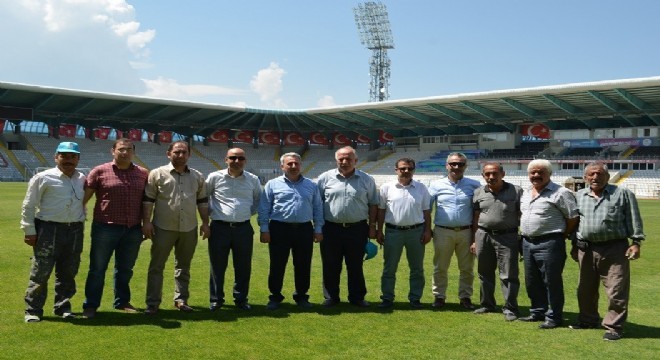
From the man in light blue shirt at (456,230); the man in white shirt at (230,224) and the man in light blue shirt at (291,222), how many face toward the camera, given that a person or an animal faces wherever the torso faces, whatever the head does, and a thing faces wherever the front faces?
3

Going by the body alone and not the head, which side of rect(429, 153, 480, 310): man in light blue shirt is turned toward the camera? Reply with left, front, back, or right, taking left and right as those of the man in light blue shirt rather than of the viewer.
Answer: front

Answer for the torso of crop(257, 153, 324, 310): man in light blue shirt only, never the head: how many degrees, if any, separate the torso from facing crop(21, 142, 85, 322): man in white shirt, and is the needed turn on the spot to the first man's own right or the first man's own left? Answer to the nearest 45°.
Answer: approximately 90° to the first man's own right

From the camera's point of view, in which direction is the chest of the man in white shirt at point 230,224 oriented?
toward the camera

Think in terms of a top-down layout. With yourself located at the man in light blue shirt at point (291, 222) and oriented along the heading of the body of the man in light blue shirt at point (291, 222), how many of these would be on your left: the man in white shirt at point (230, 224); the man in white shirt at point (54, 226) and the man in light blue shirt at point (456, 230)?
1

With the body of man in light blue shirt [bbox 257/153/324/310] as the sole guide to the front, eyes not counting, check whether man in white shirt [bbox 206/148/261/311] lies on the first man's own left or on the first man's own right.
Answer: on the first man's own right

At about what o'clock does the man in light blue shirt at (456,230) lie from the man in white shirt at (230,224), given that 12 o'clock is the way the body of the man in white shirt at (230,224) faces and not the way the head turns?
the man in light blue shirt at (456,230) is roughly at 9 o'clock from the man in white shirt at (230,224).

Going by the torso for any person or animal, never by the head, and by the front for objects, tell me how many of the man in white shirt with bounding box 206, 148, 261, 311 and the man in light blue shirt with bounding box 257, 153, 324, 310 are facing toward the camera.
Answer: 2

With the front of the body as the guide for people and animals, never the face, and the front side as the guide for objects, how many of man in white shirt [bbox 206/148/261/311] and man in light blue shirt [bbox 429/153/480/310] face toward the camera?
2

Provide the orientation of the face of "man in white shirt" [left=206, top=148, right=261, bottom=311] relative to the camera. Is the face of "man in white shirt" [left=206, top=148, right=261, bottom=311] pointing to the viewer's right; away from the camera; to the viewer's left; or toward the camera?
toward the camera

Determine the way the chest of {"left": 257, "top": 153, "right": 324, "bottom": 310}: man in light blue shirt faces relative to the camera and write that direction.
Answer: toward the camera

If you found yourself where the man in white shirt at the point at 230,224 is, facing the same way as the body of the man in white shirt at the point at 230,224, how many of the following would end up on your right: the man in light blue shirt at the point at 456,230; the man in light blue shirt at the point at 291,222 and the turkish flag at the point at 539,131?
0

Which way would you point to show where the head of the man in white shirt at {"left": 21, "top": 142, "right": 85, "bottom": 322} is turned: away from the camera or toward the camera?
toward the camera

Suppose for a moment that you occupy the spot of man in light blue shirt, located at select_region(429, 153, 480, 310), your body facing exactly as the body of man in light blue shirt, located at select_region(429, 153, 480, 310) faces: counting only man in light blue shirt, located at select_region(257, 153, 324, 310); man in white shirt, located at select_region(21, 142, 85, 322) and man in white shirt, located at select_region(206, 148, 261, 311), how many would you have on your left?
0

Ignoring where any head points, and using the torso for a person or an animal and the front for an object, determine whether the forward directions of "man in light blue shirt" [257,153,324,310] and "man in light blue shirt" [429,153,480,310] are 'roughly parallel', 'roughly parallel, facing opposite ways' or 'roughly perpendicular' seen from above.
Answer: roughly parallel

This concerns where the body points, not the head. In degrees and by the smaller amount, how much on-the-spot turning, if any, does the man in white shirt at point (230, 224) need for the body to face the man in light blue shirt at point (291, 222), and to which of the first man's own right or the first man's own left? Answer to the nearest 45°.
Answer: approximately 90° to the first man's own left

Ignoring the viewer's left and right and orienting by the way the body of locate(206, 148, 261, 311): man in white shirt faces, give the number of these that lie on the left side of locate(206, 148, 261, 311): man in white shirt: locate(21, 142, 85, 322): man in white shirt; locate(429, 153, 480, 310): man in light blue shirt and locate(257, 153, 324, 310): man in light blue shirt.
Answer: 2

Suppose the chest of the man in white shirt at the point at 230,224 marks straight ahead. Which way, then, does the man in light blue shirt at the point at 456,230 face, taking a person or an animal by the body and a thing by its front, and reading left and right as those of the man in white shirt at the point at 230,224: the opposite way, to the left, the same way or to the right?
the same way
